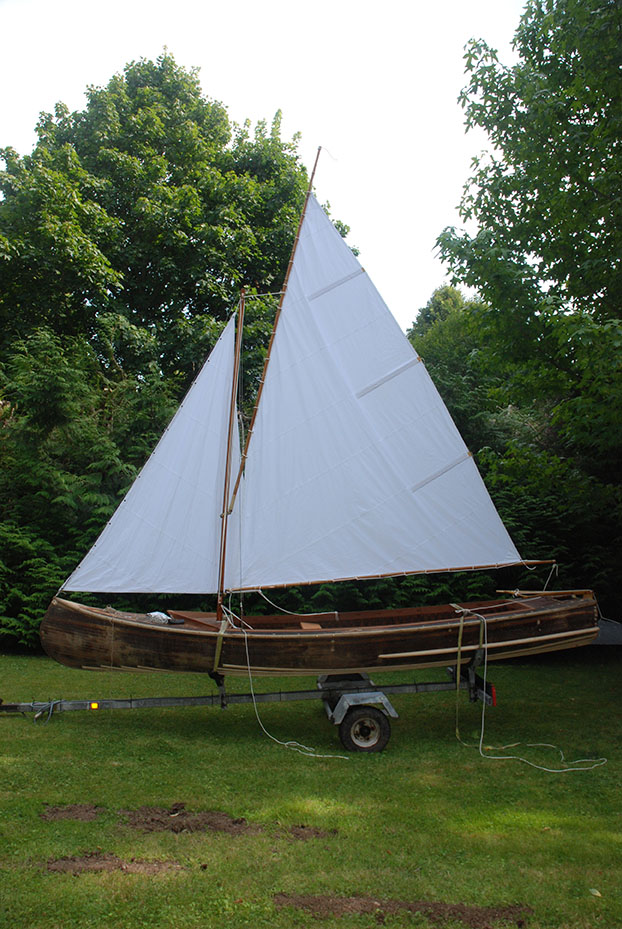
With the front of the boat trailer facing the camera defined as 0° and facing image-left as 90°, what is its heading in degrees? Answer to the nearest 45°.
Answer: approximately 90°

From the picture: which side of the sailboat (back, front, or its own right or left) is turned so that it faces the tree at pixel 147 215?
right

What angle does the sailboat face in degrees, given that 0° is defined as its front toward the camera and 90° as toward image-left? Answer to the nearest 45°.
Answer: approximately 90°

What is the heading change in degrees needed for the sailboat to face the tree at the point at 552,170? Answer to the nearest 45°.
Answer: approximately 180°
